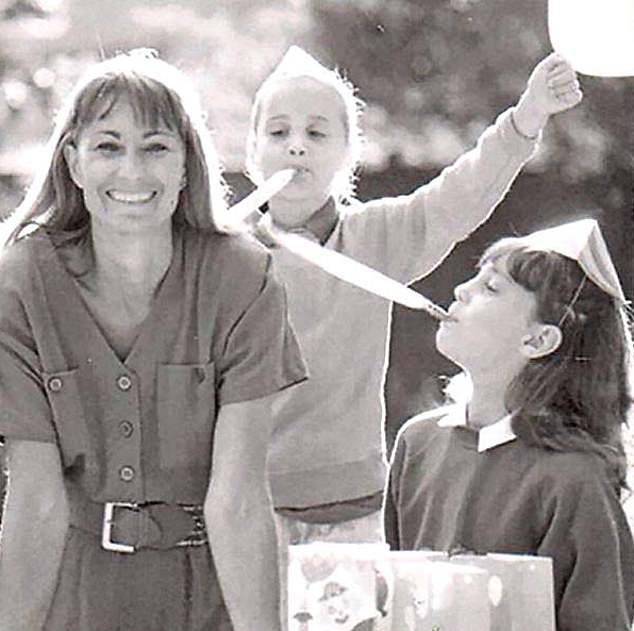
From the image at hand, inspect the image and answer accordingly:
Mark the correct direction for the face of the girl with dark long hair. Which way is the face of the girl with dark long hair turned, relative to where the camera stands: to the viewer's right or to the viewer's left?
to the viewer's left

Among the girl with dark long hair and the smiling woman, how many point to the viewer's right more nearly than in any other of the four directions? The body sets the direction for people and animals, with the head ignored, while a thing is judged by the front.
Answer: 0
